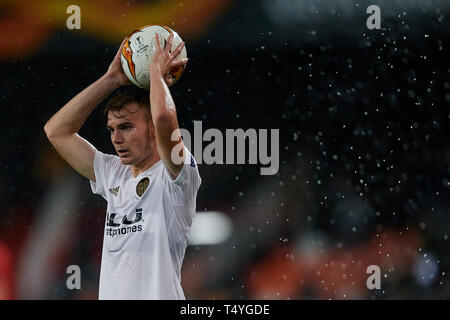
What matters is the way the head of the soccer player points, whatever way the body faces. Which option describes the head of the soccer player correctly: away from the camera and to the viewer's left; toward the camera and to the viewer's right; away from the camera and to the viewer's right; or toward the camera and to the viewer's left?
toward the camera and to the viewer's left

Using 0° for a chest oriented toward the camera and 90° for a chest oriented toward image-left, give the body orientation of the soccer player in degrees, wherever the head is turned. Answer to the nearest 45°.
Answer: approximately 45°
